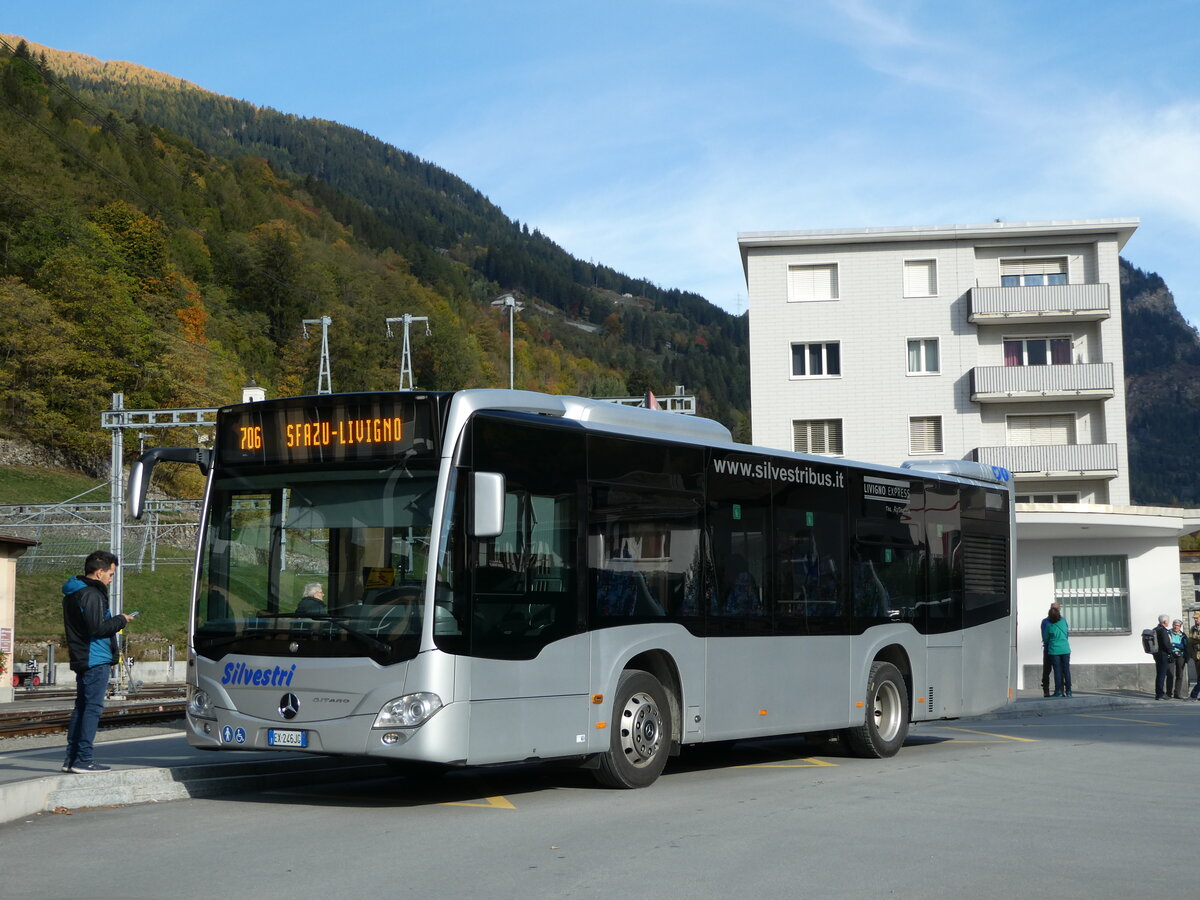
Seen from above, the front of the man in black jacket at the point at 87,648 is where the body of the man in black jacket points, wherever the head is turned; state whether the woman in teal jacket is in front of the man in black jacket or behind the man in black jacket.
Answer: in front

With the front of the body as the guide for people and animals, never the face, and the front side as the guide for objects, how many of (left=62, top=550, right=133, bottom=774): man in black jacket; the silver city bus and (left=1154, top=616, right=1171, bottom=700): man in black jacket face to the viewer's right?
2

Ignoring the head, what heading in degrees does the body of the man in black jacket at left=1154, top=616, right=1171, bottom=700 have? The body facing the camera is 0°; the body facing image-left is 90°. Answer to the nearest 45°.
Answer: approximately 270°

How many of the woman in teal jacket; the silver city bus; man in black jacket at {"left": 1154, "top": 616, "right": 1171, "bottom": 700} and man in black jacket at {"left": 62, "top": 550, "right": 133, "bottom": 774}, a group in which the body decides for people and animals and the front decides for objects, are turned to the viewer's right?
2

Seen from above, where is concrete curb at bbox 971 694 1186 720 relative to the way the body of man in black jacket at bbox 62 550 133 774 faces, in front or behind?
in front

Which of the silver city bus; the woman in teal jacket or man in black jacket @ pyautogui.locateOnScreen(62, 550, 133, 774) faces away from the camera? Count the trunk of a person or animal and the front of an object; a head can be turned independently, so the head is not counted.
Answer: the woman in teal jacket

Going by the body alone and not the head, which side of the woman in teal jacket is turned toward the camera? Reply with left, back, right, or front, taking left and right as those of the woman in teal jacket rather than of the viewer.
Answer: back

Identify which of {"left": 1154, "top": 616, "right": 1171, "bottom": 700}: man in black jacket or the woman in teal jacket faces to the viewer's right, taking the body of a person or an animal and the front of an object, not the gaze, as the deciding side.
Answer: the man in black jacket

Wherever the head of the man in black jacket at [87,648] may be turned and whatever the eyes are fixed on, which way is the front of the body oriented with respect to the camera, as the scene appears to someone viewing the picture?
to the viewer's right

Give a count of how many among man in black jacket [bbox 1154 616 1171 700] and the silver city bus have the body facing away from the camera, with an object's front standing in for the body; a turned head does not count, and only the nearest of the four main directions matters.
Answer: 0

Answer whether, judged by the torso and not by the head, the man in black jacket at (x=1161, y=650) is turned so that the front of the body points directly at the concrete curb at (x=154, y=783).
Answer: no

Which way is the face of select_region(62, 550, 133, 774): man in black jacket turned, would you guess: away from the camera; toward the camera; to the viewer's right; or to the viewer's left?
to the viewer's right

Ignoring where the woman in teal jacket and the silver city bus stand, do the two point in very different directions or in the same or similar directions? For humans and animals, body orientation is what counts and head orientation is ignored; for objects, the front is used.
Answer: very different directions

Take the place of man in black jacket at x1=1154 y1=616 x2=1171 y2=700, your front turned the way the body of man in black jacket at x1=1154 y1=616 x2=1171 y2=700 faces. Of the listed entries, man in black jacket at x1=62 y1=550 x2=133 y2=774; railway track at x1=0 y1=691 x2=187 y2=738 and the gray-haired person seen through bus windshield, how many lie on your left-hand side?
0

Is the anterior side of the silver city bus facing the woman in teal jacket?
no

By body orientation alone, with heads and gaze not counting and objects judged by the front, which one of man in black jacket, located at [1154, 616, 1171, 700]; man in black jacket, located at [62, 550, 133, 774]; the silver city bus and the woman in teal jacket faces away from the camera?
the woman in teal jacket

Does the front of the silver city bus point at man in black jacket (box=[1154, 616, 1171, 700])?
no
